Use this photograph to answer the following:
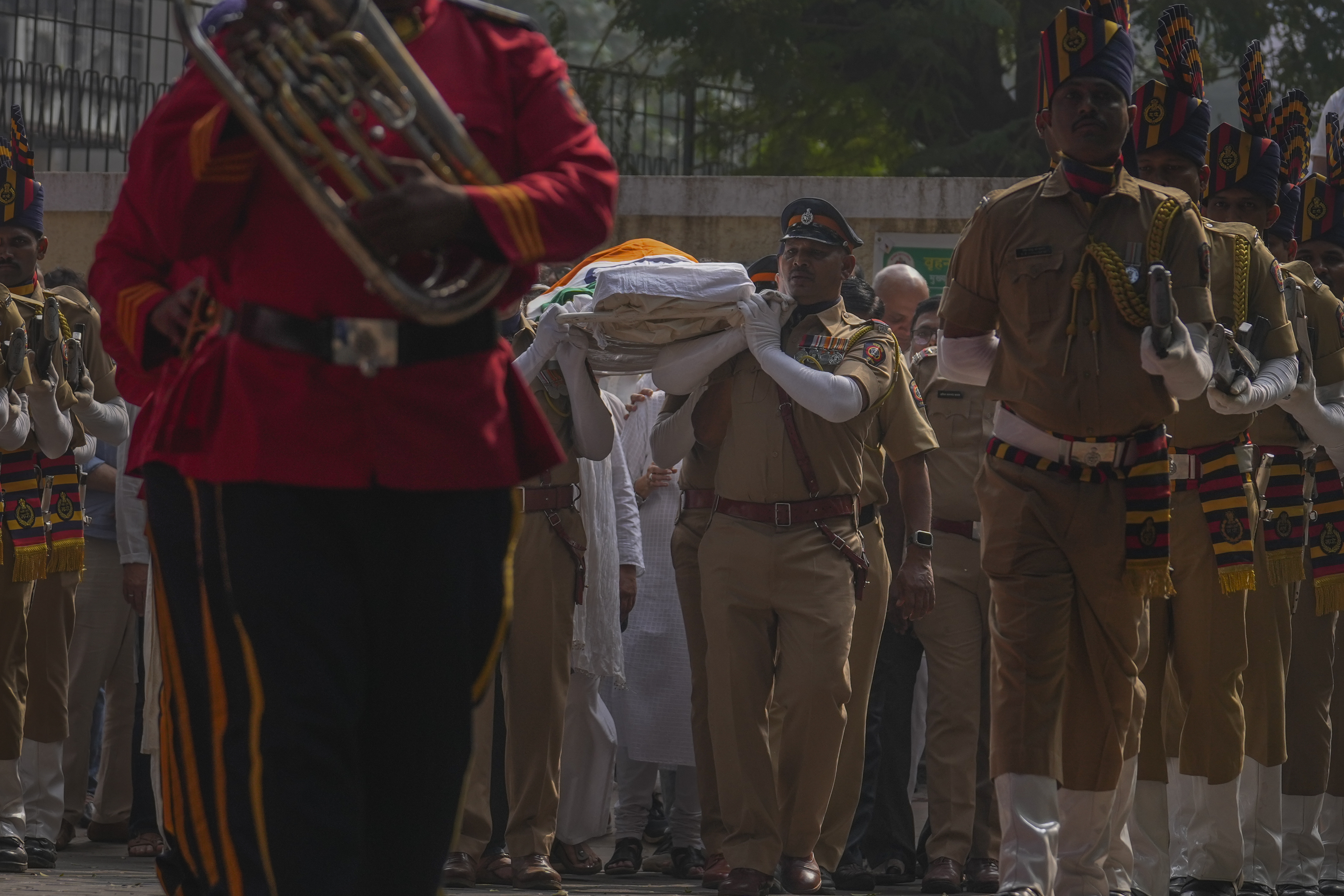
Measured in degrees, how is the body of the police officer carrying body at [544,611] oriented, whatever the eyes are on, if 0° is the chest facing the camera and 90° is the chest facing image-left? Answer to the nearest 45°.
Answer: approximately 0°

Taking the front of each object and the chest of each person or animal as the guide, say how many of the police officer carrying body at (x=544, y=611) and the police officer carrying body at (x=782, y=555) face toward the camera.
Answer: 2

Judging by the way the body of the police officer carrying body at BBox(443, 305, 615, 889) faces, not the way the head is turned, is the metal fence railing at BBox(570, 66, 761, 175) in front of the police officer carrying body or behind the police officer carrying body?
behind

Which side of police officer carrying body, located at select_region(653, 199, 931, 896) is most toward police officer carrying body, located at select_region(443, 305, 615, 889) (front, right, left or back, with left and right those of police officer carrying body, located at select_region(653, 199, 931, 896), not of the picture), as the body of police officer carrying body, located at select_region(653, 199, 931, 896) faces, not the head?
right

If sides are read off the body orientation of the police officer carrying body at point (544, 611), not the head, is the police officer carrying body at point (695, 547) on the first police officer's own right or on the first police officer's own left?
on the first police officer's own left

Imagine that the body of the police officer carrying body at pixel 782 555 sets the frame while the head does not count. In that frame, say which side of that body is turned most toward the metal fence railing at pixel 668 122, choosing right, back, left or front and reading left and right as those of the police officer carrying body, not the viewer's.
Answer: back
